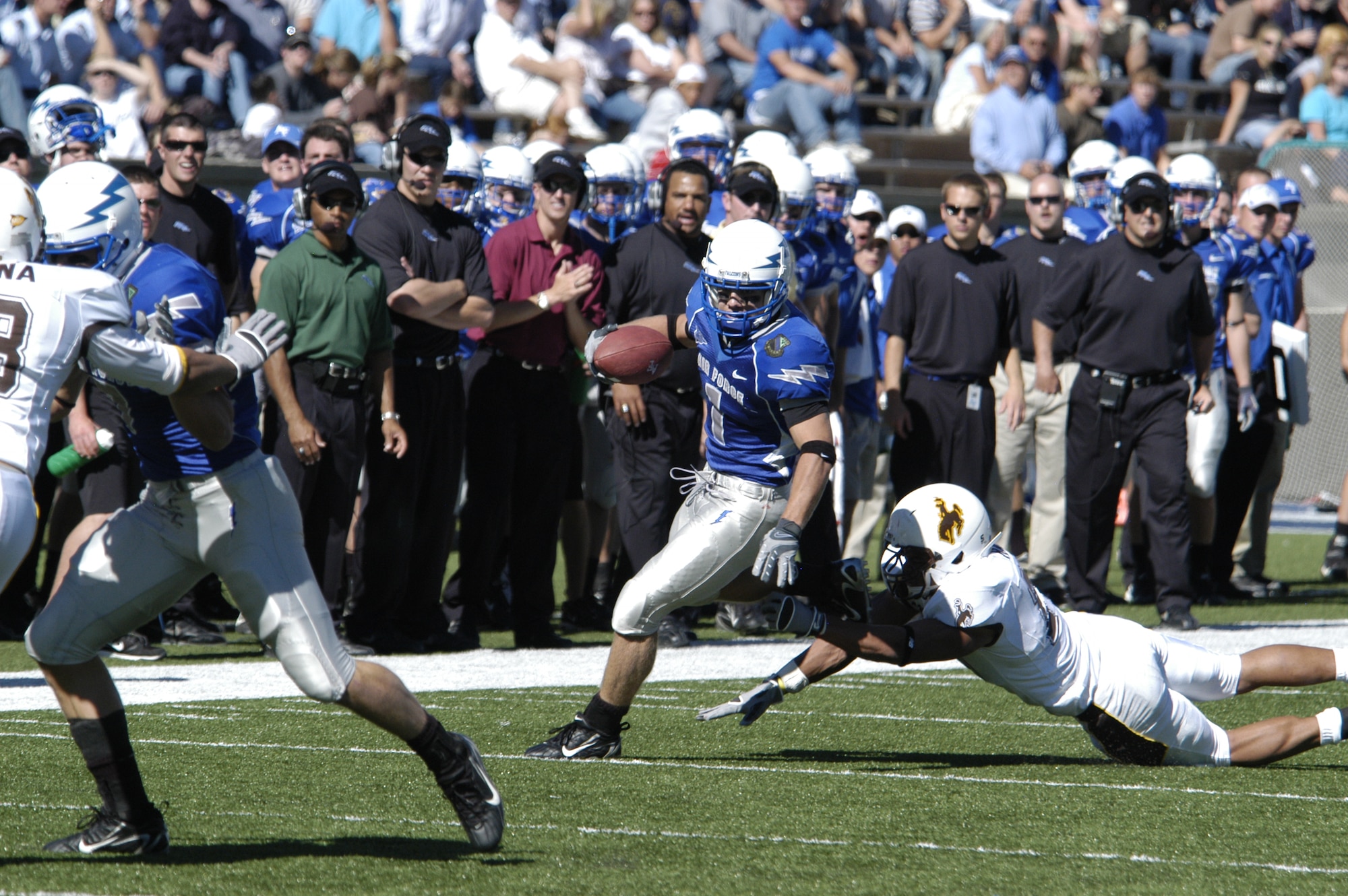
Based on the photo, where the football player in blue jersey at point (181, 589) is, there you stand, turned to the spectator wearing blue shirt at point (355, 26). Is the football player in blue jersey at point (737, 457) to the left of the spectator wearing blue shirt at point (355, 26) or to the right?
right

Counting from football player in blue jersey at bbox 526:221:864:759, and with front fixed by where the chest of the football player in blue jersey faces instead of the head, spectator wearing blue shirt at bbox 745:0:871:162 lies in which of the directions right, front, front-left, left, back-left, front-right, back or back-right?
back-right

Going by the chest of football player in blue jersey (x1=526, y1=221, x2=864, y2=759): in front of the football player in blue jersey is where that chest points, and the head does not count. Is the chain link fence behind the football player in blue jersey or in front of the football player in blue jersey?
behind

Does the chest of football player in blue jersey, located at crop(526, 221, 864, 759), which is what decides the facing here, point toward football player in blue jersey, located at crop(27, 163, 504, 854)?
yes

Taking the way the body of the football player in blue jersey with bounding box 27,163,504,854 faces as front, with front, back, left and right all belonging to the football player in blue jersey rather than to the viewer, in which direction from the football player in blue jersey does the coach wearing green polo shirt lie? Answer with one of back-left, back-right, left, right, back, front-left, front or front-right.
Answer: back-right
